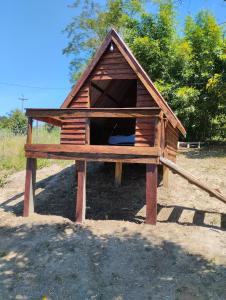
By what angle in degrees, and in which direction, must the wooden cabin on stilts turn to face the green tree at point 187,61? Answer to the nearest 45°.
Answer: approximately 180°

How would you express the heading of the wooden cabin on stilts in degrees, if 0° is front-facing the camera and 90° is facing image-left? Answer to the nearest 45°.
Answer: approximately 0°
